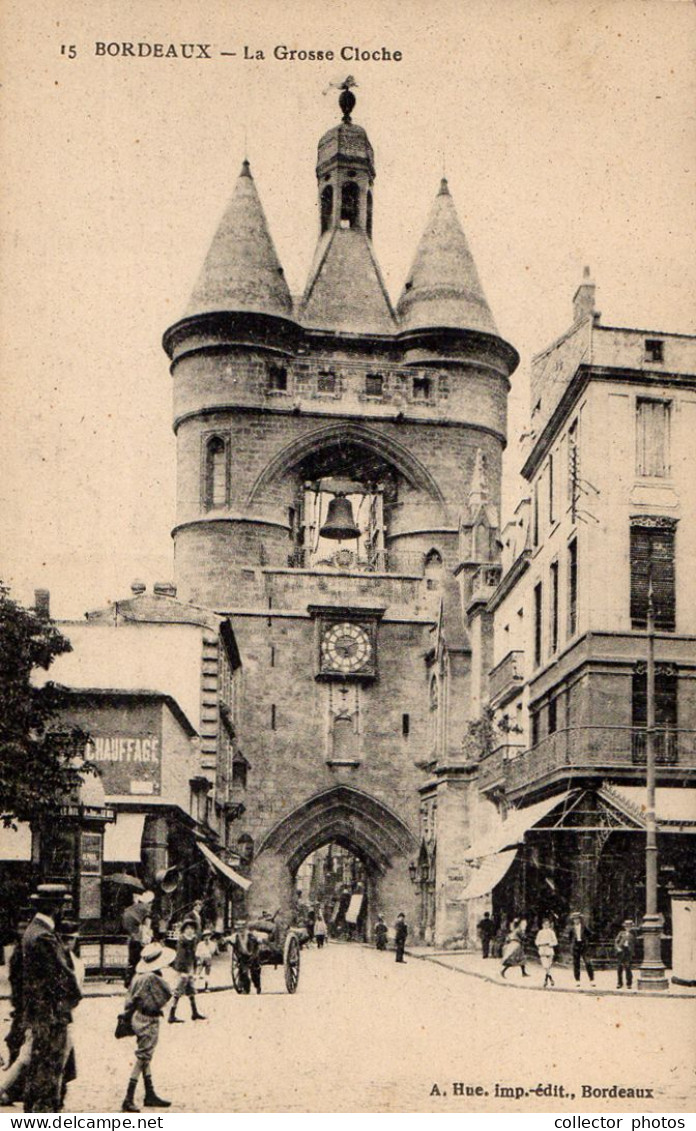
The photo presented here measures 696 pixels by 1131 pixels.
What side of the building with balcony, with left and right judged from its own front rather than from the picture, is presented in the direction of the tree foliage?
front

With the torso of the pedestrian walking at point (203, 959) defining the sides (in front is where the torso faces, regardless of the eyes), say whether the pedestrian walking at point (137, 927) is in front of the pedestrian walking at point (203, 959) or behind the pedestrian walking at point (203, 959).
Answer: in front

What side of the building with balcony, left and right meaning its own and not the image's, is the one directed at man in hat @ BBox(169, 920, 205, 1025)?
front

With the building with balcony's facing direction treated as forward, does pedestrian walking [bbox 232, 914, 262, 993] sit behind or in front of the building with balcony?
in front

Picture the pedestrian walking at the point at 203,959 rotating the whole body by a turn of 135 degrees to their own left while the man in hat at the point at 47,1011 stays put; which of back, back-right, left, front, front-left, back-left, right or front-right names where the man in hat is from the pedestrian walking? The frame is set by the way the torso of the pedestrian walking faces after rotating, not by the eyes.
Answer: back-right

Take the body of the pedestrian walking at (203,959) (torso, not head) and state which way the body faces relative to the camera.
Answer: toward the camera

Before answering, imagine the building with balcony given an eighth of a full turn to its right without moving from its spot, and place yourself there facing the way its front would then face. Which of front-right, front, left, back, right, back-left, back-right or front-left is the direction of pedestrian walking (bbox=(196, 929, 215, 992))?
front-left

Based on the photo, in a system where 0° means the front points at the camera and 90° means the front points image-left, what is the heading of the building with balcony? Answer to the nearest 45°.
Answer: approximately 45°

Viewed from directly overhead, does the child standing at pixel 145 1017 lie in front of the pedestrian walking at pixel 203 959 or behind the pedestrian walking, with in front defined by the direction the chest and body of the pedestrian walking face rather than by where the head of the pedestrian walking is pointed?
in front

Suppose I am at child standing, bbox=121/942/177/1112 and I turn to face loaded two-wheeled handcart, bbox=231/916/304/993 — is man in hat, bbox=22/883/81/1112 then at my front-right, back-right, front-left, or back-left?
back-left
